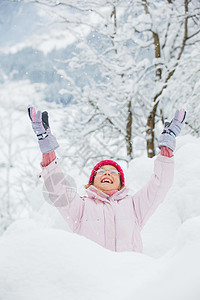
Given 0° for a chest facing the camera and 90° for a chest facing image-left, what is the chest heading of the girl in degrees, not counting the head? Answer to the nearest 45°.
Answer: approximately 0°
